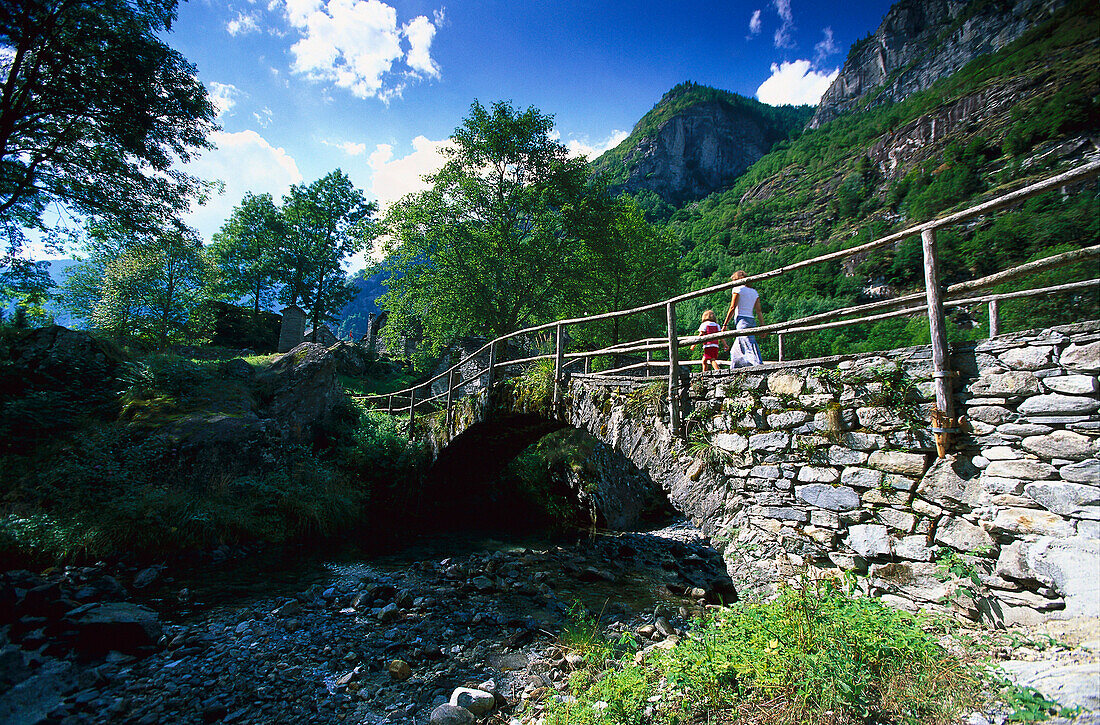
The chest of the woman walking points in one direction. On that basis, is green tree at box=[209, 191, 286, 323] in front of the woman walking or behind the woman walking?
in front

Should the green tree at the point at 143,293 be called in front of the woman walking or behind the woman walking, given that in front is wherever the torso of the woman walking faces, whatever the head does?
in front

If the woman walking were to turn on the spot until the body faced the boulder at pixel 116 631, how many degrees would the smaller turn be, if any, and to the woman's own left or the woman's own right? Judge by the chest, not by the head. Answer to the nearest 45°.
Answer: approximately 90° to the woman's own left

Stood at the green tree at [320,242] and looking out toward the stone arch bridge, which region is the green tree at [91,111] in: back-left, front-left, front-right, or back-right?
front-right

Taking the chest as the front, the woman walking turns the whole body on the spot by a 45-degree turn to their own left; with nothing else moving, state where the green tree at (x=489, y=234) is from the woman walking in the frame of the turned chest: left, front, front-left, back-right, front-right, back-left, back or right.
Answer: front-right

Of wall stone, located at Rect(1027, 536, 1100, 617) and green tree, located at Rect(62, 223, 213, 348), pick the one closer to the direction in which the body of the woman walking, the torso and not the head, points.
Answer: the green tree

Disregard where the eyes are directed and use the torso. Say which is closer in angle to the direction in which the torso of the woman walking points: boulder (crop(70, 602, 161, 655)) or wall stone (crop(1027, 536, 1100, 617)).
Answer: the boulder

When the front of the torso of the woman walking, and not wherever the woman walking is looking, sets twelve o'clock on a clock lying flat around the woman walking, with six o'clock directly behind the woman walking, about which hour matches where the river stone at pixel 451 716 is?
The river stone is roughly at 9 o'clock from the woman walking.

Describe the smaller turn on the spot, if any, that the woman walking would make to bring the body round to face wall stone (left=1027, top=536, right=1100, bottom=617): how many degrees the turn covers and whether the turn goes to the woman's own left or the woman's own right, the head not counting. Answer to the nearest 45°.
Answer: approximately 180°

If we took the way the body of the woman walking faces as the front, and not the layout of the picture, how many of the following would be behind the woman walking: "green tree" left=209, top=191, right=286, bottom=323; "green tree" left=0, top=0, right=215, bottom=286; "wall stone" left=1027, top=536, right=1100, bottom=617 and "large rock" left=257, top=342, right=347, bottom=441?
1

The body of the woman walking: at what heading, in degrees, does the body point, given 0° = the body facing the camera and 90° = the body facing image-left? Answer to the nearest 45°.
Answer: approximately 135°

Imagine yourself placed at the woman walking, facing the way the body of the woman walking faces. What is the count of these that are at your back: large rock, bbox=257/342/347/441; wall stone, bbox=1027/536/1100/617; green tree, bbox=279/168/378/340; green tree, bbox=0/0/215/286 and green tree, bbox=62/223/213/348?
1
